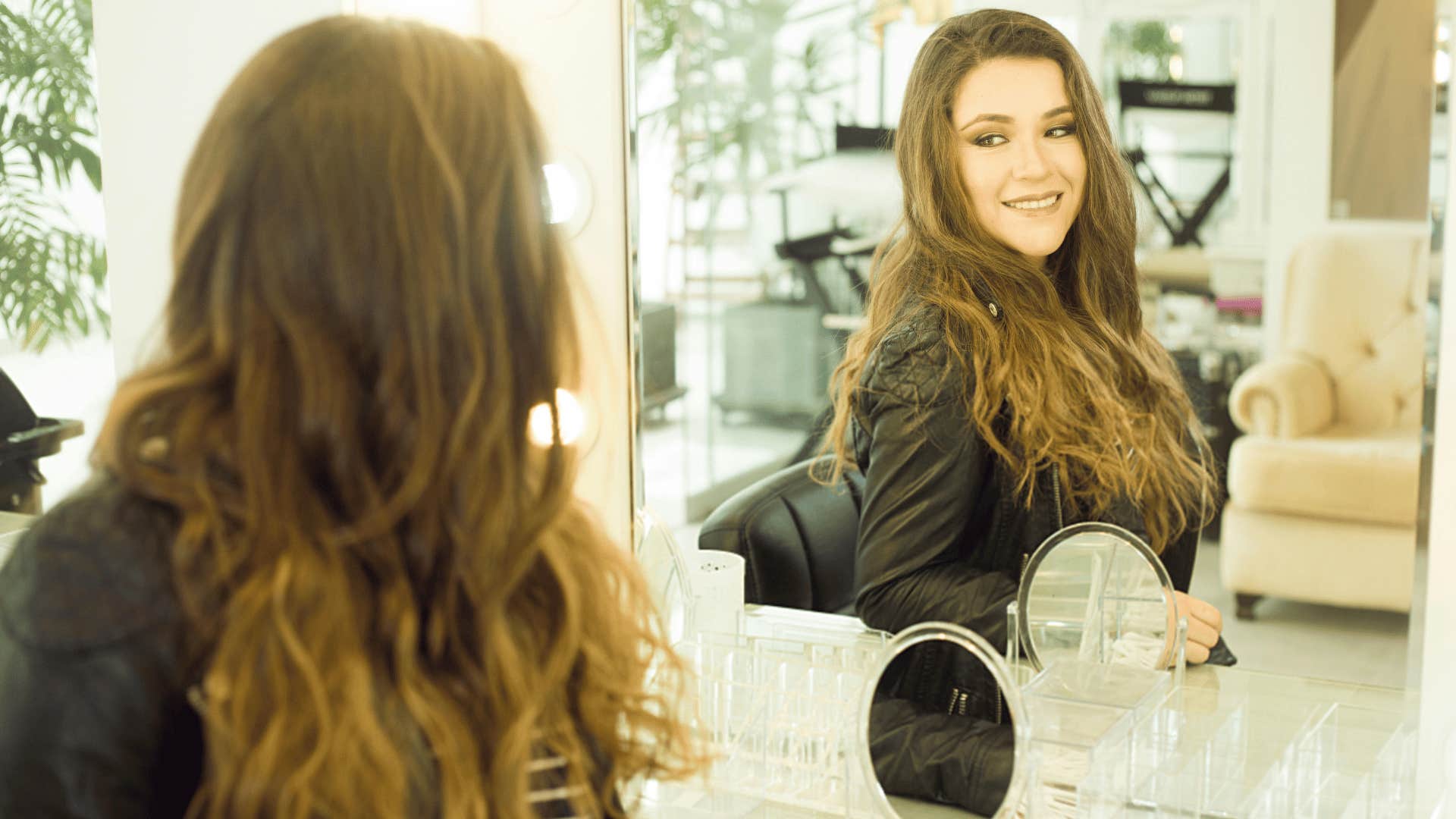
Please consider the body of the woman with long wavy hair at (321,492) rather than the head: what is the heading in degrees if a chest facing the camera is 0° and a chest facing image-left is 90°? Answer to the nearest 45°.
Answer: approximately 225°

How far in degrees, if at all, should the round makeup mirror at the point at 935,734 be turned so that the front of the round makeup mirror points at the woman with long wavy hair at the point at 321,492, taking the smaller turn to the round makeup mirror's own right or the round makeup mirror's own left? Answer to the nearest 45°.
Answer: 0° — it already faces them

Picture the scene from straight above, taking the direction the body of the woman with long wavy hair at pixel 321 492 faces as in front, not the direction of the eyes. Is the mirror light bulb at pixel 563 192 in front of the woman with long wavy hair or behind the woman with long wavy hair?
in front

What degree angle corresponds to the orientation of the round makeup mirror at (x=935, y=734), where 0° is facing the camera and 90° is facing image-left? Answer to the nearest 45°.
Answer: approximately 45°

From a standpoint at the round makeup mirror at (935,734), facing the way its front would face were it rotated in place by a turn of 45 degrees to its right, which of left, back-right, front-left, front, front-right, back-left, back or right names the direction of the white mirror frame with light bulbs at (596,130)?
front-right

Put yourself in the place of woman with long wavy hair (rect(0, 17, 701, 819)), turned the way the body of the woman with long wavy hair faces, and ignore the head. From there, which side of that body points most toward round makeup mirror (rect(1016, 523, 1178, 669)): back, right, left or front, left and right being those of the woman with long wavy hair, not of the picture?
front

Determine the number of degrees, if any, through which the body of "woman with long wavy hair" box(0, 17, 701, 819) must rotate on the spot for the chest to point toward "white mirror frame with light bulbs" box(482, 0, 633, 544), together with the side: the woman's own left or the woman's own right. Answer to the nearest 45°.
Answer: approximately 45° to the woman's own left

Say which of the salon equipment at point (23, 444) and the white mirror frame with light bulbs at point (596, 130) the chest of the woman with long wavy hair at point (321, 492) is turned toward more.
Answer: the white mirror frame with light bulbs

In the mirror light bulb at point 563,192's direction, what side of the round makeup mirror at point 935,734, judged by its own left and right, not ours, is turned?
right
